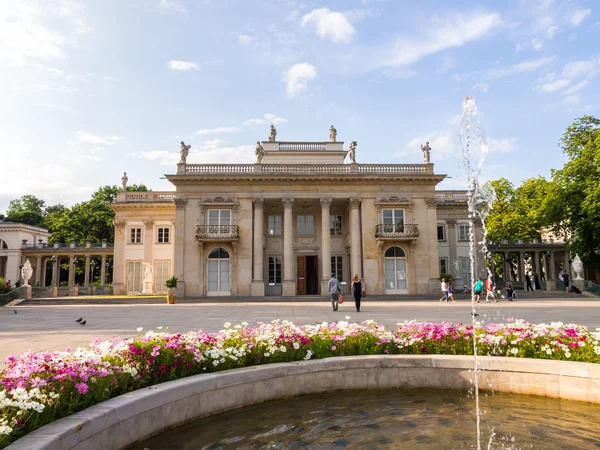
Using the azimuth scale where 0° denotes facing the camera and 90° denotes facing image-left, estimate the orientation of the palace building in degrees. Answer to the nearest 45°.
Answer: approximately 0°

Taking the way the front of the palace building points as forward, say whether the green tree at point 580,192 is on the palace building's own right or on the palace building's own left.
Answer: on the palace building's own left

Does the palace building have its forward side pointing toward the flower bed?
yes

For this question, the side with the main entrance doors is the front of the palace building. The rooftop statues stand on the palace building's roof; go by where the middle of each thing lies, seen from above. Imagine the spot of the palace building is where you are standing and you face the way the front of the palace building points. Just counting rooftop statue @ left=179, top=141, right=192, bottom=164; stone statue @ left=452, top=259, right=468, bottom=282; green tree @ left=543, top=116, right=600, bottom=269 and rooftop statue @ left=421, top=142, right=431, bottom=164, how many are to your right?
1
